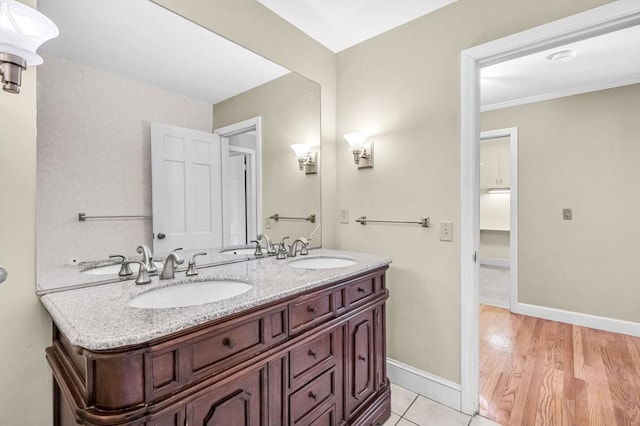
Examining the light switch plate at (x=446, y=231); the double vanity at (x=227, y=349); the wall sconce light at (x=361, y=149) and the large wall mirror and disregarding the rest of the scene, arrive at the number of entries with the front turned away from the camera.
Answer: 0

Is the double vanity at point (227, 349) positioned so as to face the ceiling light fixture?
no

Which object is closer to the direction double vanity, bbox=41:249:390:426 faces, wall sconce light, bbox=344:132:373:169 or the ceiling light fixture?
the ceiling light fixture

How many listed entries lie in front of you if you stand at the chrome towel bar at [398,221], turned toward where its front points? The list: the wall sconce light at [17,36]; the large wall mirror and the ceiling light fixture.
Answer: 2

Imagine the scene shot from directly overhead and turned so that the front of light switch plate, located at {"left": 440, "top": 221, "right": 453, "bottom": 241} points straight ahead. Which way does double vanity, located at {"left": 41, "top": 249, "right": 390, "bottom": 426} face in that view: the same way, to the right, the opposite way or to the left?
to the left

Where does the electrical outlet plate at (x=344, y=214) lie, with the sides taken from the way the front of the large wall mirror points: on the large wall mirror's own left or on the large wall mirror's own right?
on the large wall mirror's own left

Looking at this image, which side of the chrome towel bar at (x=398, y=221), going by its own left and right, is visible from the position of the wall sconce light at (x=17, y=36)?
front

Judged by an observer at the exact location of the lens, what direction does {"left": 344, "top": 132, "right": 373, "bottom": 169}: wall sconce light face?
facing the viewer and to the left of the viewer

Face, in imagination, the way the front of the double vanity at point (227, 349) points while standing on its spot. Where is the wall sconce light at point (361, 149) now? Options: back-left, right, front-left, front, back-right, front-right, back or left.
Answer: left

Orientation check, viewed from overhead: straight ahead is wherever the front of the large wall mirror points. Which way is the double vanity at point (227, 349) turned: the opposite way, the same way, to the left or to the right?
the same way

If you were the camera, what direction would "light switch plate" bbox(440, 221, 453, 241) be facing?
facing the viewer

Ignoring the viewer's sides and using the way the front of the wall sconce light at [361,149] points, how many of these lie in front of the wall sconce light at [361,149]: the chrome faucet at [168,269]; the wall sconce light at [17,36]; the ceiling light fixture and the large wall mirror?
3

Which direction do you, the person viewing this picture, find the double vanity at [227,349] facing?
facing the viewer and to the right of the viewer

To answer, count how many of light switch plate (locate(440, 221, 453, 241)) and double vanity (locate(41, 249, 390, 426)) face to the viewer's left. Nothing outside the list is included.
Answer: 0

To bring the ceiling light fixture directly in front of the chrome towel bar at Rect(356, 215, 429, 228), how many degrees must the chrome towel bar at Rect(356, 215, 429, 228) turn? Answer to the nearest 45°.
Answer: approximately 180°
